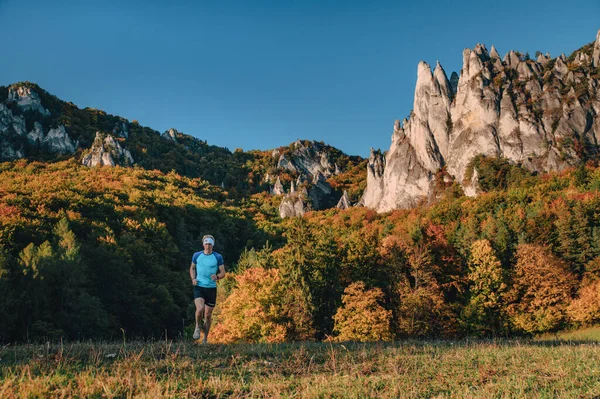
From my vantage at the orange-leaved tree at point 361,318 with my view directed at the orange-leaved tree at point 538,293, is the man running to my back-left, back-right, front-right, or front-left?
back-right

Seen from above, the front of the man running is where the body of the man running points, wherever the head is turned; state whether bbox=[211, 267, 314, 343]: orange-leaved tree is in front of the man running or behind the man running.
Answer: behind

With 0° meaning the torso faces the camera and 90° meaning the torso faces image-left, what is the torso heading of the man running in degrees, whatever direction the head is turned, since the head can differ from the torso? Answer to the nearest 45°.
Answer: approximately 0°
